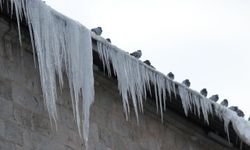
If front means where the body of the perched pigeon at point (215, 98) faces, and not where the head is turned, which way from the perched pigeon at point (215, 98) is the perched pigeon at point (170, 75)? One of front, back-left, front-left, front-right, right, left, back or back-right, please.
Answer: back-right

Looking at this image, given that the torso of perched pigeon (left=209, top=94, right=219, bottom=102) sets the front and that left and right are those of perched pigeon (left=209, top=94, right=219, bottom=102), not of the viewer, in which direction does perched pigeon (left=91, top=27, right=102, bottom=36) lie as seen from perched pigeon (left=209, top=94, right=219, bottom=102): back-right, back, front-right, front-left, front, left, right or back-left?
back-right

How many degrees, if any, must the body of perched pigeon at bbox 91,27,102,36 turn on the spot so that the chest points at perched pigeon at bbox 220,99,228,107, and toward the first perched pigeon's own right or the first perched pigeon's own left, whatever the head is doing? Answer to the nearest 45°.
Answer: approximately 45° to the first perched pigeon's own left
